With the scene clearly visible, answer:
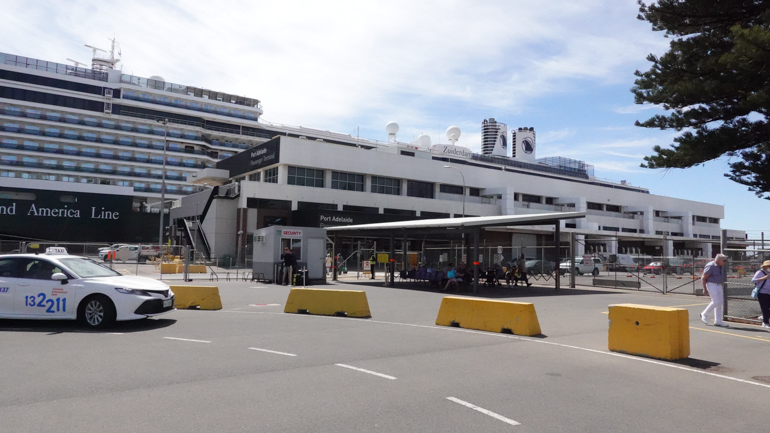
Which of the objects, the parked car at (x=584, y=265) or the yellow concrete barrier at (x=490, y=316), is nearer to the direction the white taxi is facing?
the yellow concrete barrier

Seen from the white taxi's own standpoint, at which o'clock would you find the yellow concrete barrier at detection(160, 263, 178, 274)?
The yellow concrete barrier is roughly at 8 o'clock from the white taxi.

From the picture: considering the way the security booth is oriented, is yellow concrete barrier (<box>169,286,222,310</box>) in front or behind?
in front

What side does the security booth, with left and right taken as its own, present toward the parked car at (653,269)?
left

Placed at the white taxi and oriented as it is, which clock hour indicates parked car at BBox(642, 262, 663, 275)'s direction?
The parked car is roughly at 10 o'clock from the white taxi.

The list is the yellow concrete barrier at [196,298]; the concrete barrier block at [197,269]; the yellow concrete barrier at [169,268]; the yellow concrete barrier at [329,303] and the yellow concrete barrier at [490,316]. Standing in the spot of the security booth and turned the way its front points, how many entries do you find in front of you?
3

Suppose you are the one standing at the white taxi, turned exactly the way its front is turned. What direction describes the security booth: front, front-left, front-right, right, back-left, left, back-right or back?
left

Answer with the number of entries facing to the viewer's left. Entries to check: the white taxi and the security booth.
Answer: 0

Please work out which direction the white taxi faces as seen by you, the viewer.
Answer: facing the viewer and to the right of the viewer

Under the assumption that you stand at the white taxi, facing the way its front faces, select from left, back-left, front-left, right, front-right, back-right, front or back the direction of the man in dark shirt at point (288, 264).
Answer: left

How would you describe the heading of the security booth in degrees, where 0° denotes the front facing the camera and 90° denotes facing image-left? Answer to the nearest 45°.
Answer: approximately 0°

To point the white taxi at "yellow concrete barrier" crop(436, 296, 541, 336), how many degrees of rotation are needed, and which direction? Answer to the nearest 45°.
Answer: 0° — it already faces it

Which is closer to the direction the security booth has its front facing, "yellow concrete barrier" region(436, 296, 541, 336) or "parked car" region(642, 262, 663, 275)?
the yellow concrete barrier

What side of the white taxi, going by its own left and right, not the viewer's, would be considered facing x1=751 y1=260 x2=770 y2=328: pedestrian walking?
front

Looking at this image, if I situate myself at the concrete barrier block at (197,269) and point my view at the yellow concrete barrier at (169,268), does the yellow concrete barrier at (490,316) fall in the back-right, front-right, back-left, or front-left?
back-left

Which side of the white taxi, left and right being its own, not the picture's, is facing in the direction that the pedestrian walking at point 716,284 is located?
front

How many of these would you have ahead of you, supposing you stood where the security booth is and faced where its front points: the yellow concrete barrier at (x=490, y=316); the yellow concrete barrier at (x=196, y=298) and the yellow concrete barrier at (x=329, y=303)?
3
